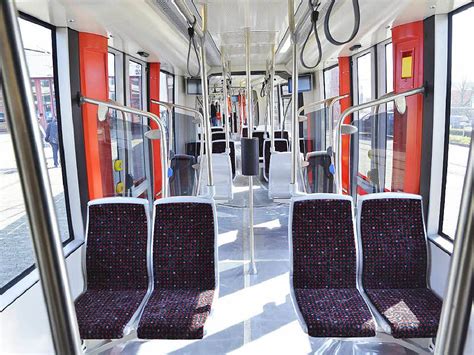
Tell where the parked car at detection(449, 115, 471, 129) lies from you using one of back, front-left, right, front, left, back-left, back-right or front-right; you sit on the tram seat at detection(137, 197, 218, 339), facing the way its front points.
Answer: left

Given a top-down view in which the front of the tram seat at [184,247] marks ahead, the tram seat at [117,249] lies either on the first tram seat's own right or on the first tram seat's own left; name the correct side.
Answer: on the first tram seat's own right

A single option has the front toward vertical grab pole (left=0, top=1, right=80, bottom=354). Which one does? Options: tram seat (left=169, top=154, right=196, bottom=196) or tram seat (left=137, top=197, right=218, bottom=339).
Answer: tram seat (left=137, top=197, right=218, bottom=339)

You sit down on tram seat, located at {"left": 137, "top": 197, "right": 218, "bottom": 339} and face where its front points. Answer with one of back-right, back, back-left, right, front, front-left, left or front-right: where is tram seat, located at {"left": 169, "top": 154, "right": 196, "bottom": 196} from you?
back

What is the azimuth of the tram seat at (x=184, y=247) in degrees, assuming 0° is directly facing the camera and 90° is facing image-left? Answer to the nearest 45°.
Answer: approximately 0°

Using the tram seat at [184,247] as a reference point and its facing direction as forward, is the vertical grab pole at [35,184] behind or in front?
in front

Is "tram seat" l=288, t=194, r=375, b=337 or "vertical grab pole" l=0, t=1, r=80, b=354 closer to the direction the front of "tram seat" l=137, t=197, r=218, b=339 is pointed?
the vertical grab pole
